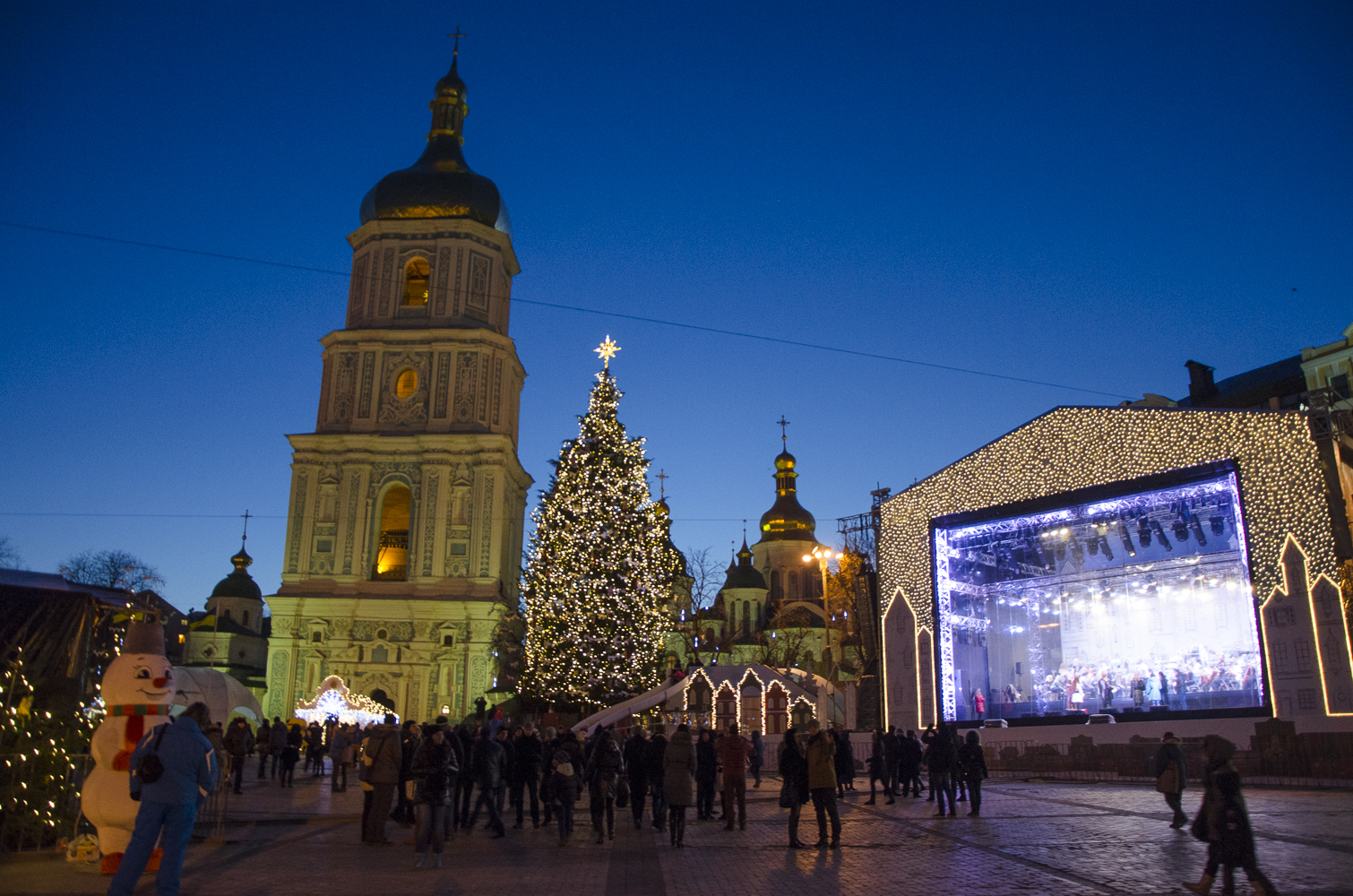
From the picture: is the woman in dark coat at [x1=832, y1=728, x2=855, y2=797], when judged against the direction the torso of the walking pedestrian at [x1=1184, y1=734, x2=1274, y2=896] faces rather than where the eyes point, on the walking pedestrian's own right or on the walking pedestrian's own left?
on the walking pedestrian's own right

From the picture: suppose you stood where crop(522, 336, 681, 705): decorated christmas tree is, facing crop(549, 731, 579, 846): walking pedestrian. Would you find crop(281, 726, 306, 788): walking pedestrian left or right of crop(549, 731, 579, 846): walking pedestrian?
right

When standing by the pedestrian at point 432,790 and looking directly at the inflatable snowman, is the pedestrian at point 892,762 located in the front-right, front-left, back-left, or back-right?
back-right

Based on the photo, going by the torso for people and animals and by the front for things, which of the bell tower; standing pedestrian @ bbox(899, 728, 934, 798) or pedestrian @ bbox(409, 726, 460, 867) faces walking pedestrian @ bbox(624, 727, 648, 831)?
the bell tower

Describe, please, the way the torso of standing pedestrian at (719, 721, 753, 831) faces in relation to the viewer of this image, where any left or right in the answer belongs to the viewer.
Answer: facing away from the viewer

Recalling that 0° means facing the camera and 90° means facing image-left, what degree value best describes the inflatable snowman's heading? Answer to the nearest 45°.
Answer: approximately 315°

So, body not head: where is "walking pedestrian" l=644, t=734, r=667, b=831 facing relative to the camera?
away from the camera

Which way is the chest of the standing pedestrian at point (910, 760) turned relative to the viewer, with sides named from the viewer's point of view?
facing away from the viewer
